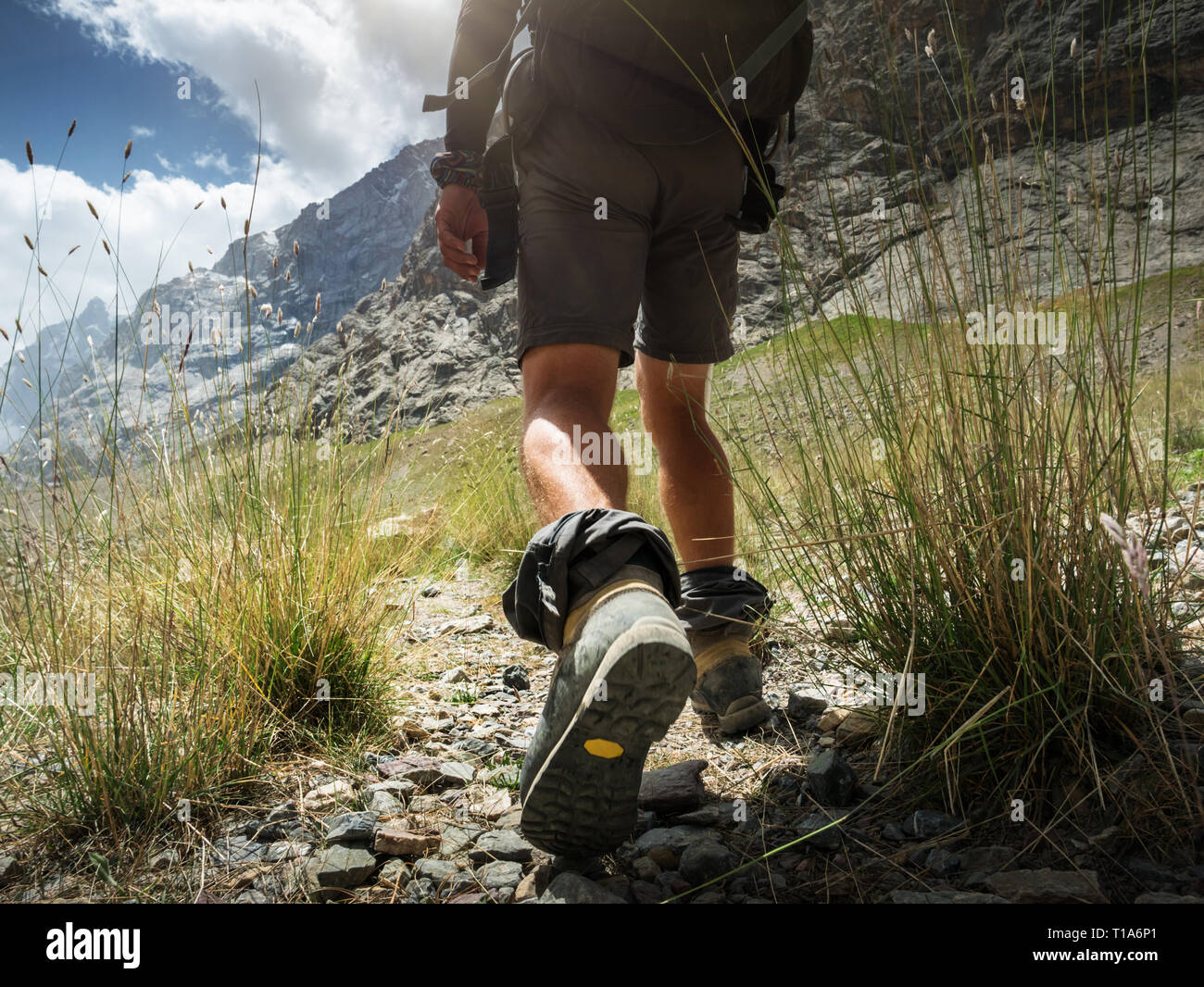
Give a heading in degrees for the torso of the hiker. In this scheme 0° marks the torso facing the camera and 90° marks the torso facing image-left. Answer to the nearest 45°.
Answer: approximately 180°

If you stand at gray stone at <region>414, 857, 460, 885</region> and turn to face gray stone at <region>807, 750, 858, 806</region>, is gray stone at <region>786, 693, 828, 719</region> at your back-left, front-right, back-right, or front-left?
front-left

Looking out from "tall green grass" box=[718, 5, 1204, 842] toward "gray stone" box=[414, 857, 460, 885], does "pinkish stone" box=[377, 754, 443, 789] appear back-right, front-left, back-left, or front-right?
front-right
